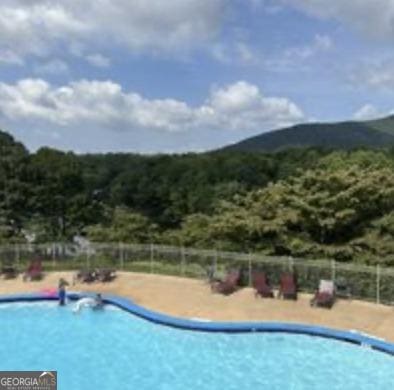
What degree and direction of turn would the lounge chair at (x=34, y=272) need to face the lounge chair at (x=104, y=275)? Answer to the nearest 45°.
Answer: approximately 90° to its left

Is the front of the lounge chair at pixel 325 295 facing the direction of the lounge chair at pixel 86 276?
no

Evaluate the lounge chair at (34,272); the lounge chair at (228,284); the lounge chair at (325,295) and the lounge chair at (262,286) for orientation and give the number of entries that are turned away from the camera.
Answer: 0

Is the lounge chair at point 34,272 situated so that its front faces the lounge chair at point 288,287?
no

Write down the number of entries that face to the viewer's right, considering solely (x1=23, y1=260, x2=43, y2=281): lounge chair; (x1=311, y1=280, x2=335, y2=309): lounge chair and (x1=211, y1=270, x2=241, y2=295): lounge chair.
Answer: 0

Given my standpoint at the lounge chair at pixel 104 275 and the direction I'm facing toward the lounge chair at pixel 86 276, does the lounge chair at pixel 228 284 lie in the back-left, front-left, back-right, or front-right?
back-left

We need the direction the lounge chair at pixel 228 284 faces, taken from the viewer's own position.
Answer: facing the viewer and to the left of the viewer

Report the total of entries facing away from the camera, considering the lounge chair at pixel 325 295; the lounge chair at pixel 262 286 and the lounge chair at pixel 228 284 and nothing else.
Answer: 0

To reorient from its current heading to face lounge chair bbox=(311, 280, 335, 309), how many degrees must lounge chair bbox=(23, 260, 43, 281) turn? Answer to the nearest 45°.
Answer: approximately 90° to its left

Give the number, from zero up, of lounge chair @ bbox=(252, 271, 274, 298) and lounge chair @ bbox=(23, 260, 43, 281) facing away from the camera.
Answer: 0

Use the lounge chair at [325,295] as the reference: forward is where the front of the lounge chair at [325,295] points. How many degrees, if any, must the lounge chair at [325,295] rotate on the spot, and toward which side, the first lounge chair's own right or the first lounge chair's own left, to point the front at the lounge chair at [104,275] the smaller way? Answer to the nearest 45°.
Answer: approximately 90° to the first lounge chair's own right

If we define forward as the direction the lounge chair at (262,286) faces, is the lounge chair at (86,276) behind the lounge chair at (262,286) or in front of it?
behind

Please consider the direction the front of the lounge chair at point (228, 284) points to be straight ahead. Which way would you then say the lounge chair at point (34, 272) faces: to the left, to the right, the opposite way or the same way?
the same way

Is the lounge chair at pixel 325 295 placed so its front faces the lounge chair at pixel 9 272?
no

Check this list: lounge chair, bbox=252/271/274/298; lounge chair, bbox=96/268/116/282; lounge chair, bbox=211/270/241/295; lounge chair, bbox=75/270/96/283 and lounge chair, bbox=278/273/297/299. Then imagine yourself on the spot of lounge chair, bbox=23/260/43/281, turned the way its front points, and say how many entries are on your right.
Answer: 0

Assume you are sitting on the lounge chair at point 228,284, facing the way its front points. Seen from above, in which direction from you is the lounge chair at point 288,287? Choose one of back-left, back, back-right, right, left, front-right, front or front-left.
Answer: left

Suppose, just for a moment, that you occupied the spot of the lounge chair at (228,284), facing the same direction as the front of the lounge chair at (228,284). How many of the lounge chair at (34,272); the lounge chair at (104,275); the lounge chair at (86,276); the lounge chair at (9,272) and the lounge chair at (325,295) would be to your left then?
1

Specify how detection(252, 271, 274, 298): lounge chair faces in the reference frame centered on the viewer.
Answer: facing the viewer and to the right of the viewer

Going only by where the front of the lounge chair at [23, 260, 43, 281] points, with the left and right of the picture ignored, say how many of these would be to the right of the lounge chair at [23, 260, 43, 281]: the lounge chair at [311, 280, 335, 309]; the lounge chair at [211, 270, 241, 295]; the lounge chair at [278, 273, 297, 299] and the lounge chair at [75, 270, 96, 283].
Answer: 0
